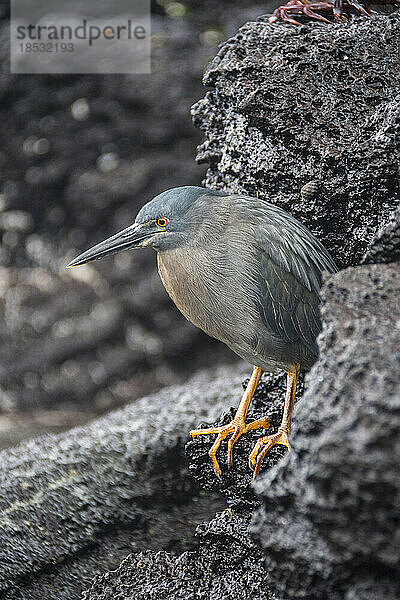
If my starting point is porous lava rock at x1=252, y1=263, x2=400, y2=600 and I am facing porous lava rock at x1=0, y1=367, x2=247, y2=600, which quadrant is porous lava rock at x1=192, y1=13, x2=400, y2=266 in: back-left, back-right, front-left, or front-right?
front-right

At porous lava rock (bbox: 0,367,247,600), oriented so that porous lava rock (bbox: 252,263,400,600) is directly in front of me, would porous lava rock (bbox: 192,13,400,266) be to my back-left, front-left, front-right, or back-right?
front-left

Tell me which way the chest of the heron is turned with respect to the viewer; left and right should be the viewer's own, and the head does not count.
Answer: facing the viewer and to the left of the viewer
